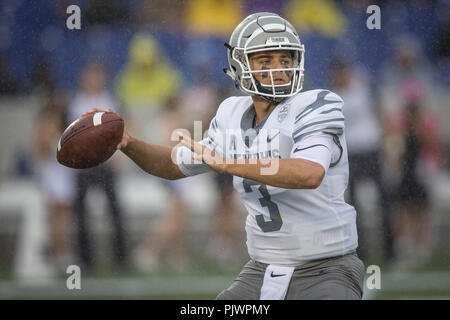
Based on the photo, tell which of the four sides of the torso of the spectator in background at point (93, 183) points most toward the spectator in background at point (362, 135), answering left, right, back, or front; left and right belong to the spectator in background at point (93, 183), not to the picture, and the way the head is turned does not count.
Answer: left

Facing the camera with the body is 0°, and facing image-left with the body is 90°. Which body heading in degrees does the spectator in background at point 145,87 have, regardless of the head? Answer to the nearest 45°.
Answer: approximately 0°

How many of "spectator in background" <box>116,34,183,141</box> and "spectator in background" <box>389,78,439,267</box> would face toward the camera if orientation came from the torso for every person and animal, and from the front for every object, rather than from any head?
2

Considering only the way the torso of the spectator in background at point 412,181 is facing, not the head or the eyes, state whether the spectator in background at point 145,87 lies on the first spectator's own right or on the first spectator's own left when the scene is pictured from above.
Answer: on the first spectator's own right

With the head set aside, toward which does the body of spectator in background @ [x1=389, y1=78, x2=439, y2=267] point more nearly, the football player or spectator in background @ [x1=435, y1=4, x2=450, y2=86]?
the football player

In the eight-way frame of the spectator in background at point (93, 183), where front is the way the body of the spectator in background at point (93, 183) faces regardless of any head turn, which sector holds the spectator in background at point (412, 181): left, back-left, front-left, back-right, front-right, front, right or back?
left

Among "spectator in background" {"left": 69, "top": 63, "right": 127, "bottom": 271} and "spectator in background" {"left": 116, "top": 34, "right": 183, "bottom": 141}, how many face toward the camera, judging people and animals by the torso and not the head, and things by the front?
2

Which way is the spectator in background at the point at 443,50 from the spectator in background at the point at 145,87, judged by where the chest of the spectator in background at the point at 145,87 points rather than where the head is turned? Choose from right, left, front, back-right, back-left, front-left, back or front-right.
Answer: left

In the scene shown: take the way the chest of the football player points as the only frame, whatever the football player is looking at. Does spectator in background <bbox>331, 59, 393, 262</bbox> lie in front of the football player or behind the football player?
behind

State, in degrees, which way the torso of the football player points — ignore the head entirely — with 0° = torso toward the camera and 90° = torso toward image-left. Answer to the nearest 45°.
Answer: approximately 45°

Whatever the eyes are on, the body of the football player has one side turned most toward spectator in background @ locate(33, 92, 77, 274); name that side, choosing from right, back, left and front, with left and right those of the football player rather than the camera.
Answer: right
